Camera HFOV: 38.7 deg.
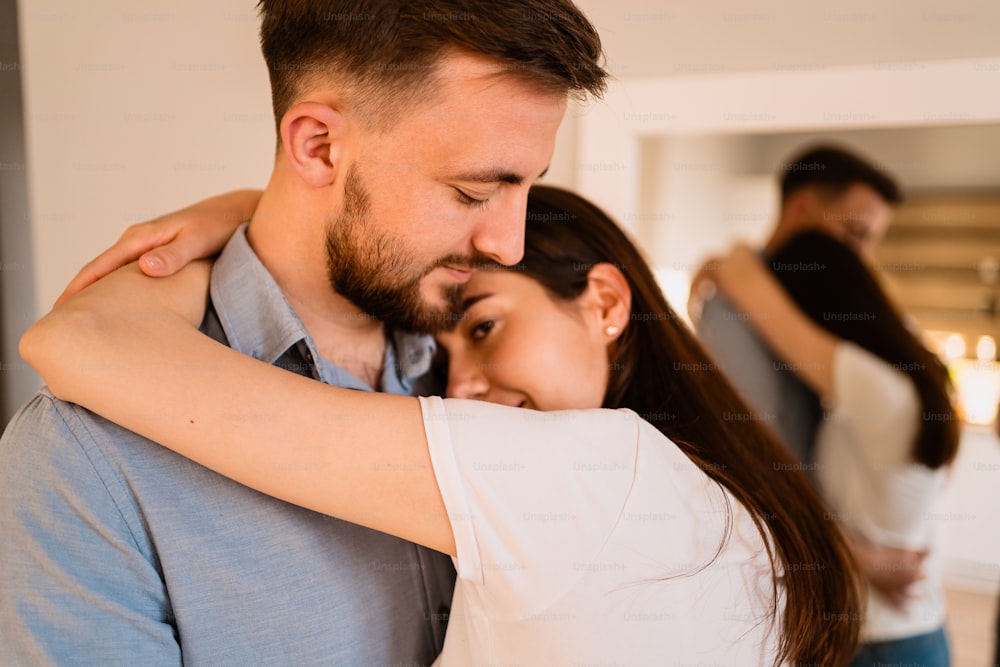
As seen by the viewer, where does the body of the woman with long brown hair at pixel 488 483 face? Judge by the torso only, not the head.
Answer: to the viewer's left

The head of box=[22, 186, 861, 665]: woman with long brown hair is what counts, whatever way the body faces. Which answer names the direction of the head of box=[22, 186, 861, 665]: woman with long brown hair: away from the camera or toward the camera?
toward the camera
